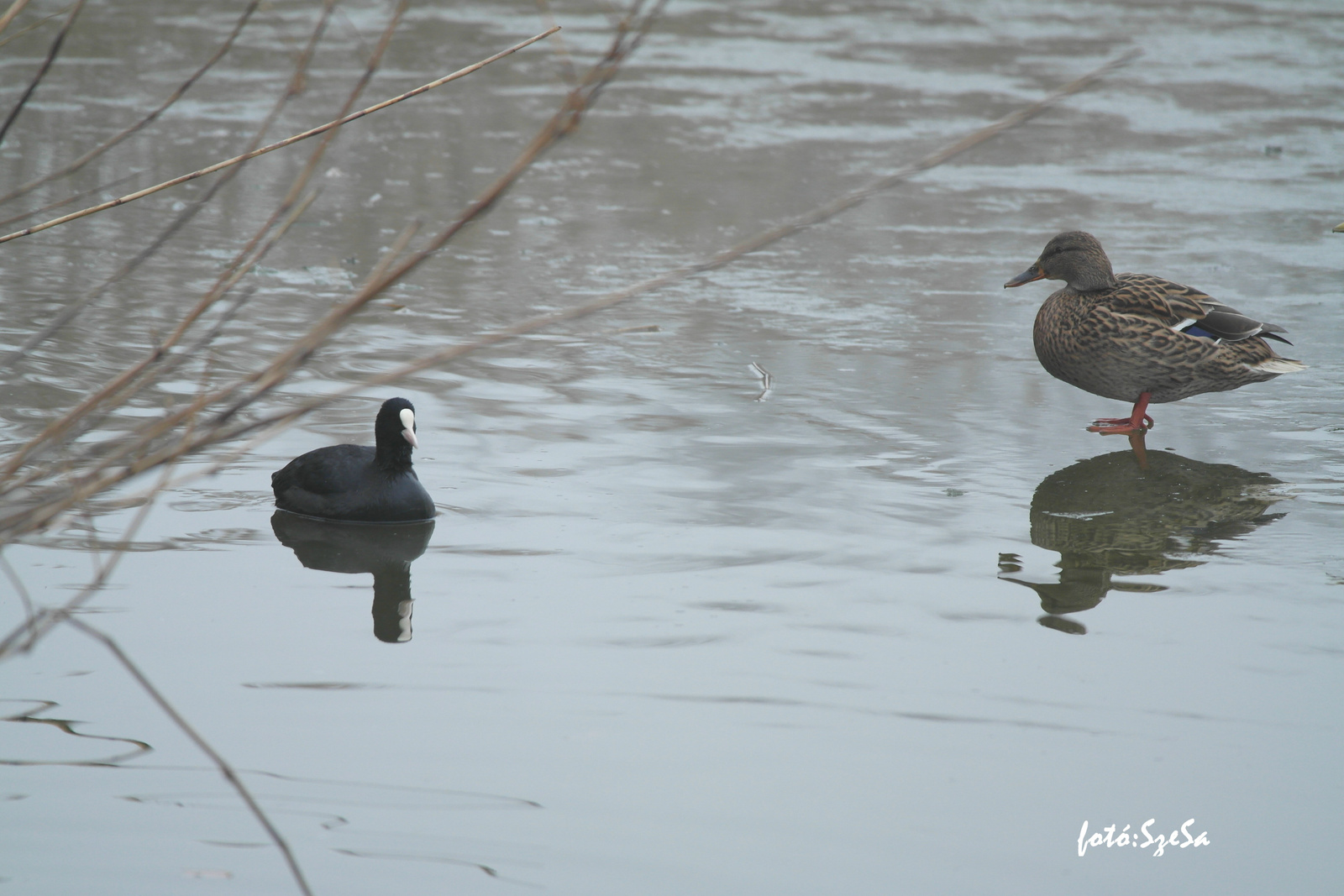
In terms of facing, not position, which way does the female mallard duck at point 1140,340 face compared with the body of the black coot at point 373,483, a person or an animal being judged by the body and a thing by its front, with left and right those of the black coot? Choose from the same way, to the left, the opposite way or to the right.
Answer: the opposite way

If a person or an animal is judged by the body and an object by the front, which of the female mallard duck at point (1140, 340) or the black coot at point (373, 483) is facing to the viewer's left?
the female mallard duck

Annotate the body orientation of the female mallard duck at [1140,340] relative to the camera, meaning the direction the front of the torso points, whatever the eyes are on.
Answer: to the viewer's left

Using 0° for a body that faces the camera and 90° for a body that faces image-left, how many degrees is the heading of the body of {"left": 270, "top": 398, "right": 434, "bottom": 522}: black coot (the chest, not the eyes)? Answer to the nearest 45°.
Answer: approximately 315°

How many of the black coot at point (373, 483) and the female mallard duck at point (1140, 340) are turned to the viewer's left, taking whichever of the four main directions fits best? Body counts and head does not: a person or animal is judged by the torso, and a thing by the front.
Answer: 1

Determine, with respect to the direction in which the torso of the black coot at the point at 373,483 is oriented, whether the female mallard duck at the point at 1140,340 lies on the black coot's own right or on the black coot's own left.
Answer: on the black coot's own left
